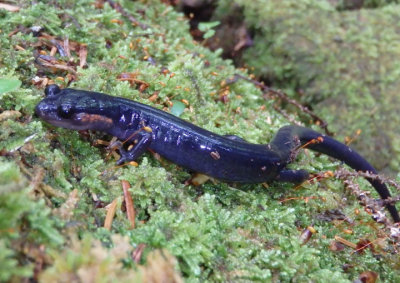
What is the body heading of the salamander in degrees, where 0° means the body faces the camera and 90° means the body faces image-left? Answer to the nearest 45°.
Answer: approximately 90°
